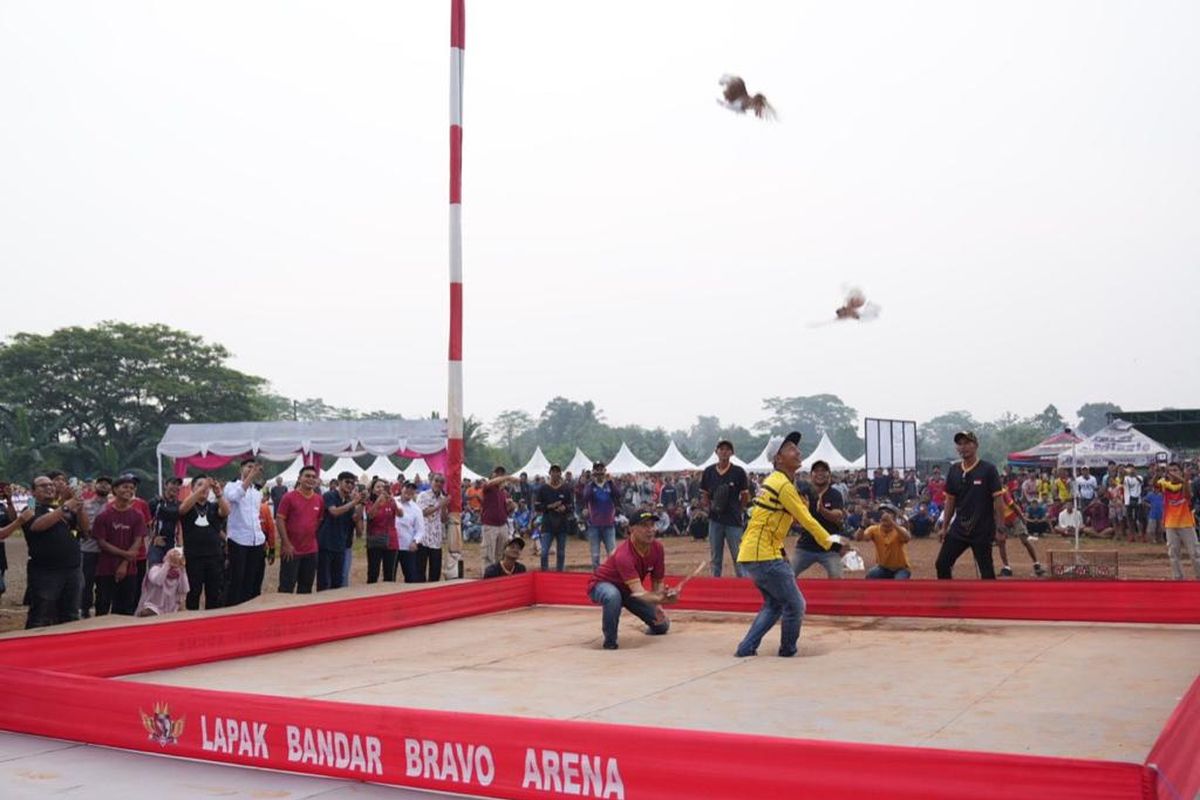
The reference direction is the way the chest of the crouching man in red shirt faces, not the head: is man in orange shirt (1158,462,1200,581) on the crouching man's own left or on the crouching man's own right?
on the crouching man's own left

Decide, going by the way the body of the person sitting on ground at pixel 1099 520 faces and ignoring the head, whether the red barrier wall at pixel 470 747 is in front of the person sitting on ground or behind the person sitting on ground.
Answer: in front

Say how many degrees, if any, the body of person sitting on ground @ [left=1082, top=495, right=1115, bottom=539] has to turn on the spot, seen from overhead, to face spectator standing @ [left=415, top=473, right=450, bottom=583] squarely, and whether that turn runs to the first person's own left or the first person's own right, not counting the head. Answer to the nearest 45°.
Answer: approximately 45° to the first person's own right

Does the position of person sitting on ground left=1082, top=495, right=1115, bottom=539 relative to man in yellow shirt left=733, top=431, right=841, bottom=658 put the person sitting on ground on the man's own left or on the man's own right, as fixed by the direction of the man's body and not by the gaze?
on the man's own left

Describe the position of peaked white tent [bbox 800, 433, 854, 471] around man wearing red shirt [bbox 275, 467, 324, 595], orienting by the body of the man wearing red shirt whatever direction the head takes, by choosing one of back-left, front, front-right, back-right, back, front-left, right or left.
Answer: left

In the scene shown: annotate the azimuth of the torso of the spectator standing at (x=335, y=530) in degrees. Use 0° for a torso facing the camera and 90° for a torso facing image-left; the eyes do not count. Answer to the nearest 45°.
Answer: approximately 315°

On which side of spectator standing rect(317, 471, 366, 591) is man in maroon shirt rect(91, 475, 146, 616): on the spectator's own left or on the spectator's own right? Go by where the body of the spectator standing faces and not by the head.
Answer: on the spectator's own right
